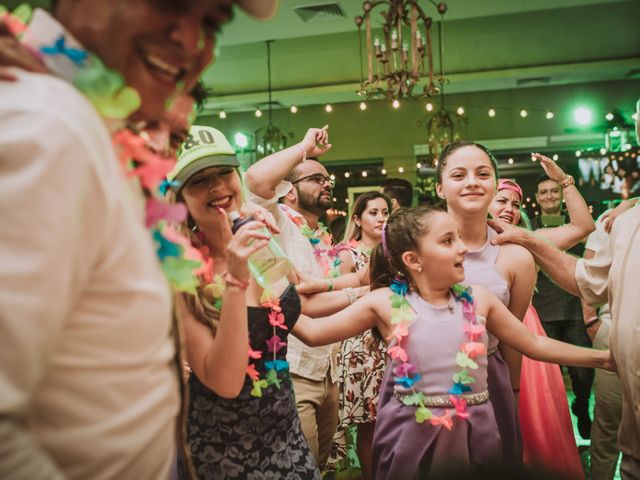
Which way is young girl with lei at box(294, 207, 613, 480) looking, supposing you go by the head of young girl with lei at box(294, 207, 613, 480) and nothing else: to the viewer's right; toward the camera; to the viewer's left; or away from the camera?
to the viewer's right

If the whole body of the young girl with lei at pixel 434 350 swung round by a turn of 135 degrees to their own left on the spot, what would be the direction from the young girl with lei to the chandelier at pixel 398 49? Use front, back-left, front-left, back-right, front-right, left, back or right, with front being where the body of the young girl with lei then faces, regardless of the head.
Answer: front-left

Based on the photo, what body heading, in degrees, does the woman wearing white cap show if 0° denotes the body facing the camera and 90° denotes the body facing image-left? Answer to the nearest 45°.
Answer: approximately 315°

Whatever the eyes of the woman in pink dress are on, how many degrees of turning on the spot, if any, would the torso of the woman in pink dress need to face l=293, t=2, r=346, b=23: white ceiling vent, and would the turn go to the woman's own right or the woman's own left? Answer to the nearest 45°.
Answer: approximately 90° to the woman's own right

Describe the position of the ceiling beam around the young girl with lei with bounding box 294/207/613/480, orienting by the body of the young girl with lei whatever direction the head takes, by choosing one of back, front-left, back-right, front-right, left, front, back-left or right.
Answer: back

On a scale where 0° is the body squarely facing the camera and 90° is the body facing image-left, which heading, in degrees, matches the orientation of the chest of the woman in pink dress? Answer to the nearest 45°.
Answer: approximately 45°

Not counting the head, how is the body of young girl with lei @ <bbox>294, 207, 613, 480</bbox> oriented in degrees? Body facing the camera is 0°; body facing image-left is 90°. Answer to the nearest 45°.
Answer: approximately 0°

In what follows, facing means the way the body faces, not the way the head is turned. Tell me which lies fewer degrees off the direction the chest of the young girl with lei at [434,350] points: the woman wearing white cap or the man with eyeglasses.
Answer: the woman wearing white cap

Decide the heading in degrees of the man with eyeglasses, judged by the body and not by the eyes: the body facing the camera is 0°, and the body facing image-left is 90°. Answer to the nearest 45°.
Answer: approximately 315°

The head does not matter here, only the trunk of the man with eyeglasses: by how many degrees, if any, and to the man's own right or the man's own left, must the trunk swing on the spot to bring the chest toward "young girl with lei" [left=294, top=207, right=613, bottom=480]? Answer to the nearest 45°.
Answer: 0° — they already face them

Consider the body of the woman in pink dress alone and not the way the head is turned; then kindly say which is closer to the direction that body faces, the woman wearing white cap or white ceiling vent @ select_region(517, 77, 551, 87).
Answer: the woman wearing white cap

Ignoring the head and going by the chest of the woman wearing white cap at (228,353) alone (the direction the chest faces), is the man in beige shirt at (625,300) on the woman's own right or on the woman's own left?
on the woman's own left

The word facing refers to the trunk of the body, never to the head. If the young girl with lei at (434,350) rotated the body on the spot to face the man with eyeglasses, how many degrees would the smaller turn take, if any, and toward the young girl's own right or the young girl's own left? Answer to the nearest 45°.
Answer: approximately 135° to the young girl's own right
